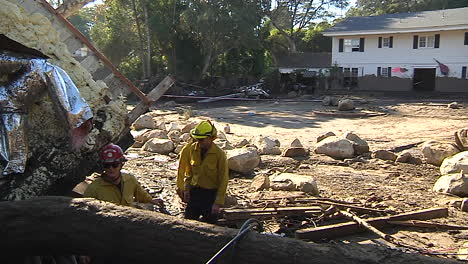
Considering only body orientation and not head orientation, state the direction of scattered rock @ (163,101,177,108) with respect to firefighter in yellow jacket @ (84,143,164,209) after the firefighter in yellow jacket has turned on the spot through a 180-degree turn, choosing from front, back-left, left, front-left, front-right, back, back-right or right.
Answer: front

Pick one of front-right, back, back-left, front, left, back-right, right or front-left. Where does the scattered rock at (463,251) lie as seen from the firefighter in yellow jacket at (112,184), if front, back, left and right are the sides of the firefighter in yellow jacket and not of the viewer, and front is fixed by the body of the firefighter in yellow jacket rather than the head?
left

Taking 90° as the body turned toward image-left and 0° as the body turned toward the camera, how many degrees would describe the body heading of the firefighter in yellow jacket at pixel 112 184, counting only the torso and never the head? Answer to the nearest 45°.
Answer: approximately 0°

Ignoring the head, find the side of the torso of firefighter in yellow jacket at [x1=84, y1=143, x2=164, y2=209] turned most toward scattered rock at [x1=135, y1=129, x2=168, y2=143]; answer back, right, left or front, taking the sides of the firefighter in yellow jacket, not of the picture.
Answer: back

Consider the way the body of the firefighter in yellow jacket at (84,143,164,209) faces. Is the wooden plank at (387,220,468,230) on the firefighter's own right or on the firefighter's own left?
on the firefighter's own left

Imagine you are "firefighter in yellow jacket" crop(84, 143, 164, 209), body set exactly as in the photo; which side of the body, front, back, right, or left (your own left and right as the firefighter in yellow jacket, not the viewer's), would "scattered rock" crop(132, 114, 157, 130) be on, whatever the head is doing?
back

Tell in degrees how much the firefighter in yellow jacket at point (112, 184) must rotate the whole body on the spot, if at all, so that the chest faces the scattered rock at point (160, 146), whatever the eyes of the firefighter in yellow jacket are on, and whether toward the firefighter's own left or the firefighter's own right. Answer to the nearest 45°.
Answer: approximately 180°

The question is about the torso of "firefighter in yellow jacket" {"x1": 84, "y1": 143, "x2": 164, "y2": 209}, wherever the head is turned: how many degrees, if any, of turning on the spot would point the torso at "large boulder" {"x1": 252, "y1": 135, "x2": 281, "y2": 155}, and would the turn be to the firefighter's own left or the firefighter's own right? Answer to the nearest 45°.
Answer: approximately 135° to the firefighter's own left

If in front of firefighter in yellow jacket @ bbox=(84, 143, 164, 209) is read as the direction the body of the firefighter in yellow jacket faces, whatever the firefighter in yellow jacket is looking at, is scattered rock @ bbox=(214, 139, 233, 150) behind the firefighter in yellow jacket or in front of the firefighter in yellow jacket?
behind

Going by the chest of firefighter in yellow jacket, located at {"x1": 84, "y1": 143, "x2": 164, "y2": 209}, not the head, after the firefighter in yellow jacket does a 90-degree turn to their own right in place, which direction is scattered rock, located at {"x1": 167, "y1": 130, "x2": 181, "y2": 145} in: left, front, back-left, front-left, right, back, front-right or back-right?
right

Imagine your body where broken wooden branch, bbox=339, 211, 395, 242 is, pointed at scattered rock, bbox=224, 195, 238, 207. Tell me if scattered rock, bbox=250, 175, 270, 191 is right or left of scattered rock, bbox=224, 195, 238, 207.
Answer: right

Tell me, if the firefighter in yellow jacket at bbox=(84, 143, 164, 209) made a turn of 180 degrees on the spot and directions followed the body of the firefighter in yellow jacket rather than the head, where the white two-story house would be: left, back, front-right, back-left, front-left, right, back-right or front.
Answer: front-right

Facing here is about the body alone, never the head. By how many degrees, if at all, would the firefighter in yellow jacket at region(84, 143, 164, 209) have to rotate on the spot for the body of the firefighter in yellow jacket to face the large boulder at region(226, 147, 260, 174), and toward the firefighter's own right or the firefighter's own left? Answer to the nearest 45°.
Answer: approximately 135° to the firefighter's own left

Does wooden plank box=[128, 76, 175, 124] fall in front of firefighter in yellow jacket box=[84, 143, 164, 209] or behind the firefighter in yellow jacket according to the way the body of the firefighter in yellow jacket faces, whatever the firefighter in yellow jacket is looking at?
behind

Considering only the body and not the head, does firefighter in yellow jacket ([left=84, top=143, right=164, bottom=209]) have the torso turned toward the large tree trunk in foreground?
yes
